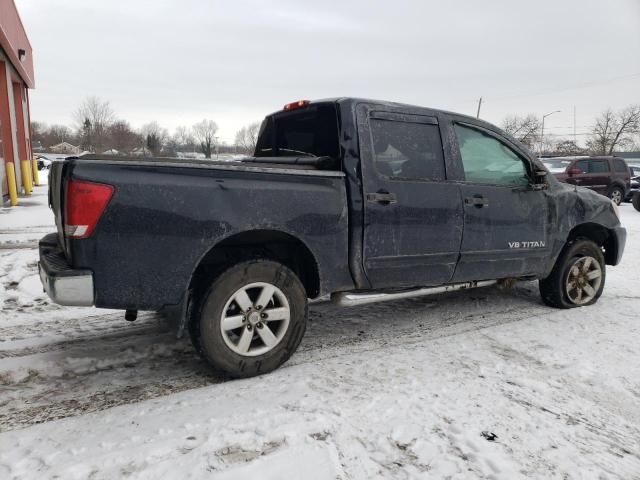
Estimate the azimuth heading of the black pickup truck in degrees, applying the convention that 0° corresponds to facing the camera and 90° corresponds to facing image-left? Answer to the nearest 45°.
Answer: approximately 225°

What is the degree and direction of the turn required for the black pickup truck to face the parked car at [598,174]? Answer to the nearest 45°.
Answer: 0° — it already faces it

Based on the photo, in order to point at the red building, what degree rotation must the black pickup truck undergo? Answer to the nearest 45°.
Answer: approximately 90° to its left

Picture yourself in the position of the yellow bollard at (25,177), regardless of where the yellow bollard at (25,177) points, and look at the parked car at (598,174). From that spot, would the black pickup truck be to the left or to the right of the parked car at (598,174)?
right

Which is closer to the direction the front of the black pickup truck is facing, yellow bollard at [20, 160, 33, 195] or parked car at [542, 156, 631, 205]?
the parked car

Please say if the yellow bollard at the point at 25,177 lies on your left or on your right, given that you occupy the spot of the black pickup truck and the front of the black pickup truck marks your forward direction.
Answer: on your left

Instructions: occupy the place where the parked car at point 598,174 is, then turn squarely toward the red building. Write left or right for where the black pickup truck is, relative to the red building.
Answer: left
